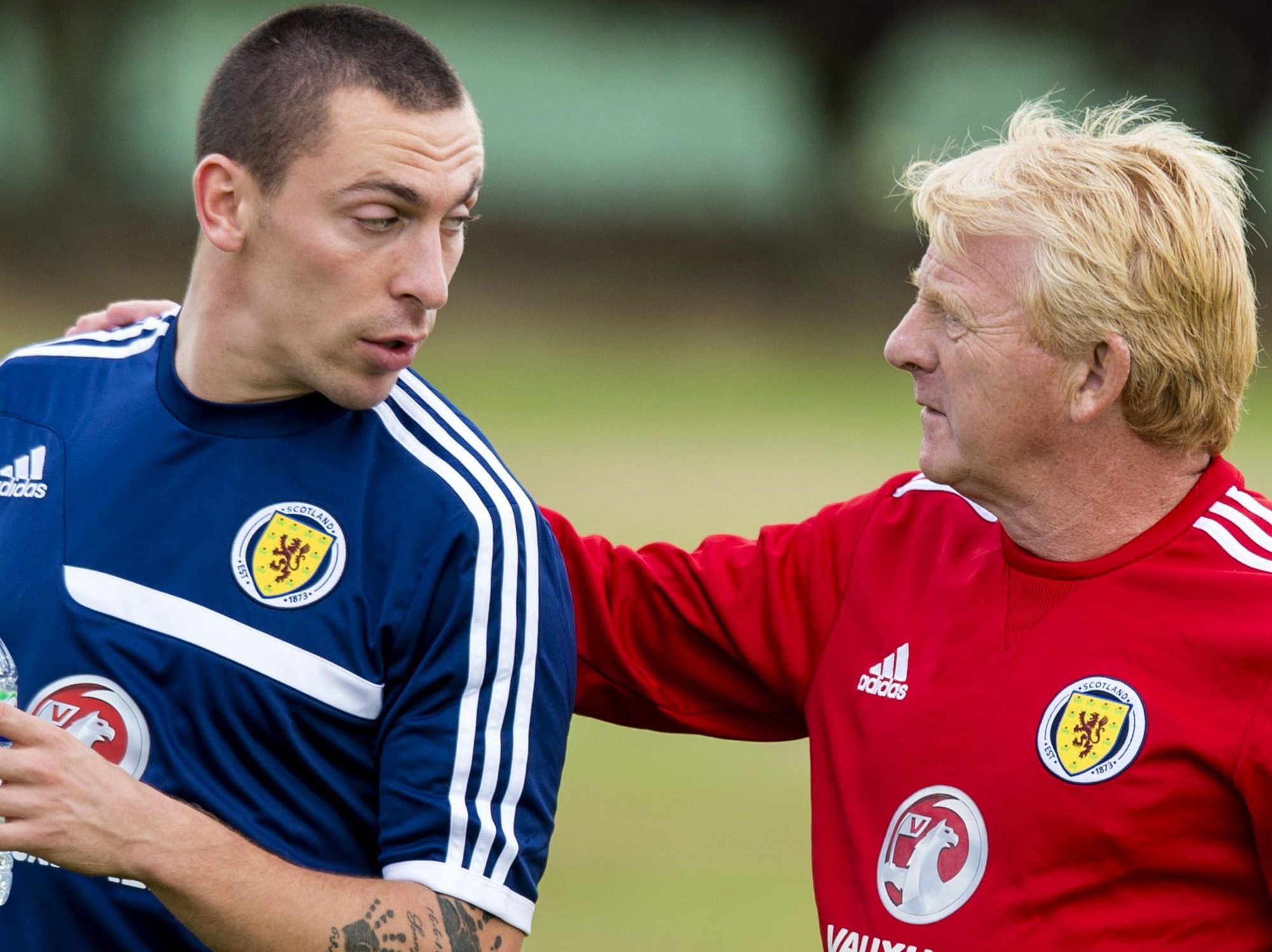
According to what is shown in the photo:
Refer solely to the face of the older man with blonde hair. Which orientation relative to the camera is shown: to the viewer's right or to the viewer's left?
to the viewer's left

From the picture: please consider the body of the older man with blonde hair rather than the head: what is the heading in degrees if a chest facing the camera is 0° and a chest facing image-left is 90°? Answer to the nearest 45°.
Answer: approximately 45°
